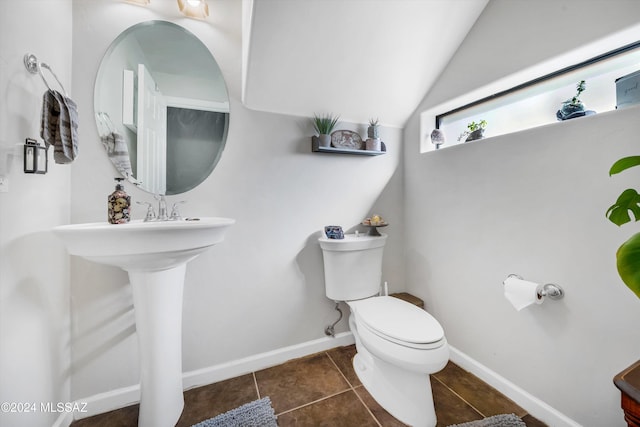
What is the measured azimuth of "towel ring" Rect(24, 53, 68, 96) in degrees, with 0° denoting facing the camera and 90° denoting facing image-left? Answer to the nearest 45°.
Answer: approximately 315°

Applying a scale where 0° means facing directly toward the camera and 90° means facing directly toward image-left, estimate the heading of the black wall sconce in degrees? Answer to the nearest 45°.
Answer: approximately 315°

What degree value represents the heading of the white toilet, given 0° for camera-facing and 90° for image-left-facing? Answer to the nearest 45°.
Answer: approximately 315°

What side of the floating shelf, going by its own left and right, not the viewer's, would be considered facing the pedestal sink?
right

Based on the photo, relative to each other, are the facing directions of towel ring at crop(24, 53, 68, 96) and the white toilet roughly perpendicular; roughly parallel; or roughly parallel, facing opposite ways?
roughly perpendicular

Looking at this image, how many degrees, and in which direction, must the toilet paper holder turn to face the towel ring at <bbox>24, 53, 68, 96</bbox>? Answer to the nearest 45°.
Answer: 0° — it already faces it
